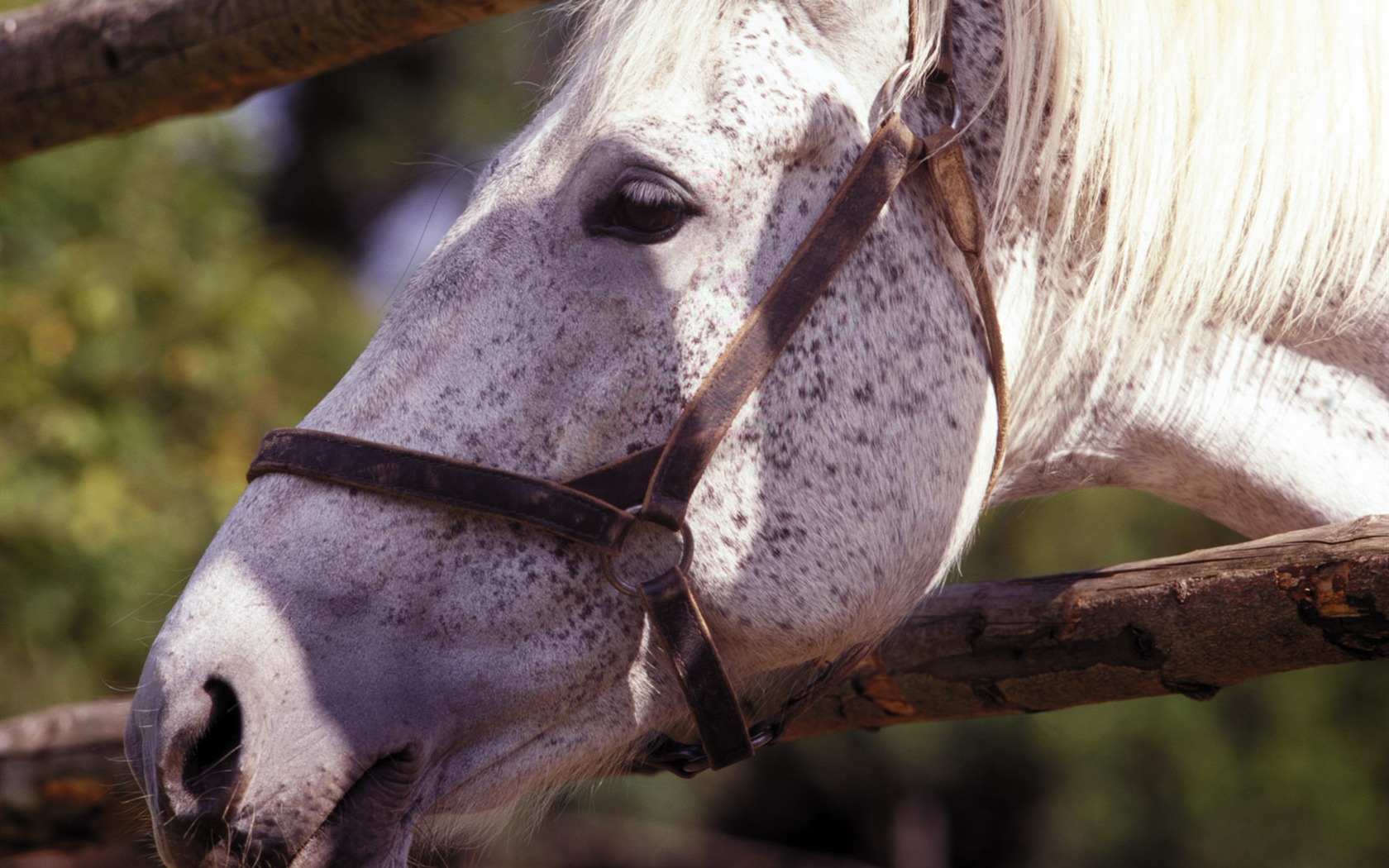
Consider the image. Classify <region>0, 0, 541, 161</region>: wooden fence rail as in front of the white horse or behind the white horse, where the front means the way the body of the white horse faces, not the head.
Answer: in front

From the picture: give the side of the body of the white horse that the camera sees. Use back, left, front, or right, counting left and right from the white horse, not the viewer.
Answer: left
